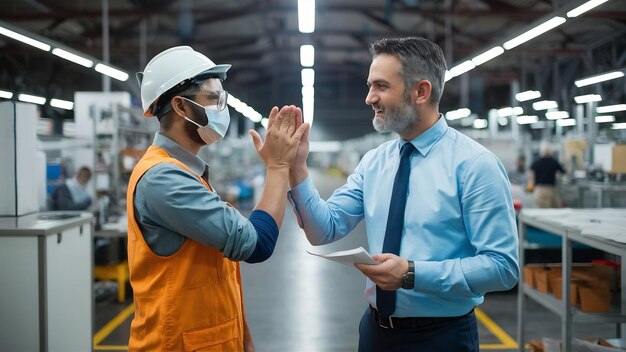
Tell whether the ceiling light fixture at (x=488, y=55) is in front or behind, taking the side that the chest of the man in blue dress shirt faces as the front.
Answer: behind

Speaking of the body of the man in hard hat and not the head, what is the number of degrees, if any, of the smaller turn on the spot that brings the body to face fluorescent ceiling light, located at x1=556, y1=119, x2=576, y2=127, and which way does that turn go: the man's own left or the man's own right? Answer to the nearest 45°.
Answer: approximately 45° to the man's own left

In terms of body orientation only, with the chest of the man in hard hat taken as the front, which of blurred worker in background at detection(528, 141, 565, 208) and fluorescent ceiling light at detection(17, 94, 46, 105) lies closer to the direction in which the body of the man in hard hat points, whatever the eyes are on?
the blurred worker in background

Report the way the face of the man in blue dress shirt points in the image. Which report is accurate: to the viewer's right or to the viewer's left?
to the viewer's left

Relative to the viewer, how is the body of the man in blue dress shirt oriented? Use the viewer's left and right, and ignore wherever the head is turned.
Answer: facing the viewer and to the left of the viewer

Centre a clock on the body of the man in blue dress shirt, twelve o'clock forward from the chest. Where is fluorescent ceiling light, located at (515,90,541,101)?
The fluorescent ceiling light is roughly at 5 o'clock from the man in blue dress shirt.

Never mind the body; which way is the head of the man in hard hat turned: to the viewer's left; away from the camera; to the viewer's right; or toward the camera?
to the viewer's right

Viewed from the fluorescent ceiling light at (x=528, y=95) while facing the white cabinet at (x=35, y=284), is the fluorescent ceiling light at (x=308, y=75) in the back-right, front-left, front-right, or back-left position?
front-right

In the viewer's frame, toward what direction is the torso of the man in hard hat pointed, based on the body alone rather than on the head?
to the viewer's right

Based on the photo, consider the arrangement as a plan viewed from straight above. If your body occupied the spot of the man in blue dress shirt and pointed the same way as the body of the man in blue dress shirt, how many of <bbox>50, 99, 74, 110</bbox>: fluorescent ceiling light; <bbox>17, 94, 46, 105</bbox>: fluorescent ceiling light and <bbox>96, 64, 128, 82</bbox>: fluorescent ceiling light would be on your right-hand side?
3

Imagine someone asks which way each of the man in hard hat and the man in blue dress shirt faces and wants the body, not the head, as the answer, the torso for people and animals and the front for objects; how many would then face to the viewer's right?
1

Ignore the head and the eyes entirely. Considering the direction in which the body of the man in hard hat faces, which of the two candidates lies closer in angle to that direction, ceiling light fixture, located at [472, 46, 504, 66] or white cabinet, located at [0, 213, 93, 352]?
the ceiling light fixture

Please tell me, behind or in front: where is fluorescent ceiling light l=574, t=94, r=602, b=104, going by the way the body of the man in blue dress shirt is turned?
behind

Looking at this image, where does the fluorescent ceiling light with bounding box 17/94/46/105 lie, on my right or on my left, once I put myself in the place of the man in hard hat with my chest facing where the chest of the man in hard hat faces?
on my left
